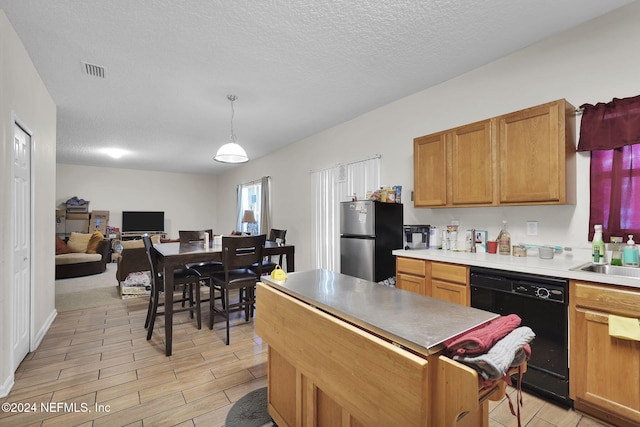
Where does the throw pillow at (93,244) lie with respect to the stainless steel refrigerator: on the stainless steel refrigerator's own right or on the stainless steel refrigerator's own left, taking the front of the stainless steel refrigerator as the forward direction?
on the stainless steel refrigerator's own right

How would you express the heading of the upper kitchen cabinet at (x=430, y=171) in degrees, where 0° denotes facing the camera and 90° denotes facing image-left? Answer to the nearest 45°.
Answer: approximately 45°

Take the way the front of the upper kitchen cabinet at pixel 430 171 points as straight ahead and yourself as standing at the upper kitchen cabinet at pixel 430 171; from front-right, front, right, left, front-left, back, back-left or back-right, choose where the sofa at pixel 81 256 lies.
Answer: front-right

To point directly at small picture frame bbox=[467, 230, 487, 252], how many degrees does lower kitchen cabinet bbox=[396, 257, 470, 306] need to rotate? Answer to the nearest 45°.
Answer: approximately 180°

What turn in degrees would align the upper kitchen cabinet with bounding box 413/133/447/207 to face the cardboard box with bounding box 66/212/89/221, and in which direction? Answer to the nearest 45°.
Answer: approximately 45° to its right

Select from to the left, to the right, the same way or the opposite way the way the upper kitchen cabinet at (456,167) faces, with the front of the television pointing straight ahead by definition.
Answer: to the right

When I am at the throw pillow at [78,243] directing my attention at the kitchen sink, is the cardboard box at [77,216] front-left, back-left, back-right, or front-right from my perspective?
back-left

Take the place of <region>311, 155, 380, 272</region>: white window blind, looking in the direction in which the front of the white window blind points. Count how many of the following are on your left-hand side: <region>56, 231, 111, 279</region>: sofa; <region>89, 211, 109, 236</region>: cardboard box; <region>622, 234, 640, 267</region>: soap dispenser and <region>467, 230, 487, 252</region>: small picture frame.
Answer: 2

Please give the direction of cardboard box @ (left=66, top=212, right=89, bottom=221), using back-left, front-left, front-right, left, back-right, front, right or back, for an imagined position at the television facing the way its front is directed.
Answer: right
